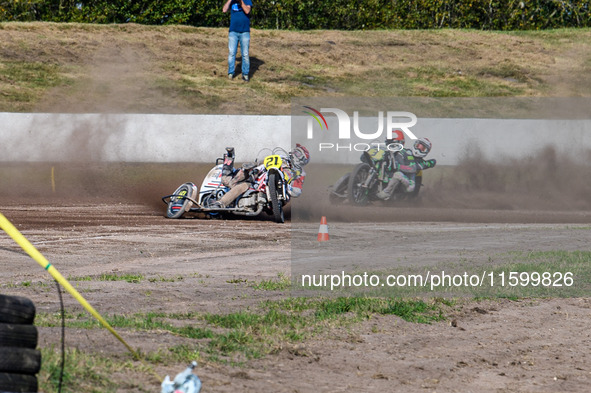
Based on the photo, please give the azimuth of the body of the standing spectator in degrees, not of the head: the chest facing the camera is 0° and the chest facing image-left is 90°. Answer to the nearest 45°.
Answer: approximately 0°

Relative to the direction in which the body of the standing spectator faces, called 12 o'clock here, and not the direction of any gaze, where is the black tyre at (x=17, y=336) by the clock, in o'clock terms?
The black tyre is roughly at 12 o'clock from the standing spectator.

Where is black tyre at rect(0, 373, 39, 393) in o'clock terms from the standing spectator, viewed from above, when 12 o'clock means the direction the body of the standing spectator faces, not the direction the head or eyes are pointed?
The black tyre is roughly at 12 o'clock from the standing spectator.

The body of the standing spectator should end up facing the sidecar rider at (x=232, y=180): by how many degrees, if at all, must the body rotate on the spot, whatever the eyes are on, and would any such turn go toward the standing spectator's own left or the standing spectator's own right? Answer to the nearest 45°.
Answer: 0° — they already face them

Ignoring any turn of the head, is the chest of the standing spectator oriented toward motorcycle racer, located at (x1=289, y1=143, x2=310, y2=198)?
yes
